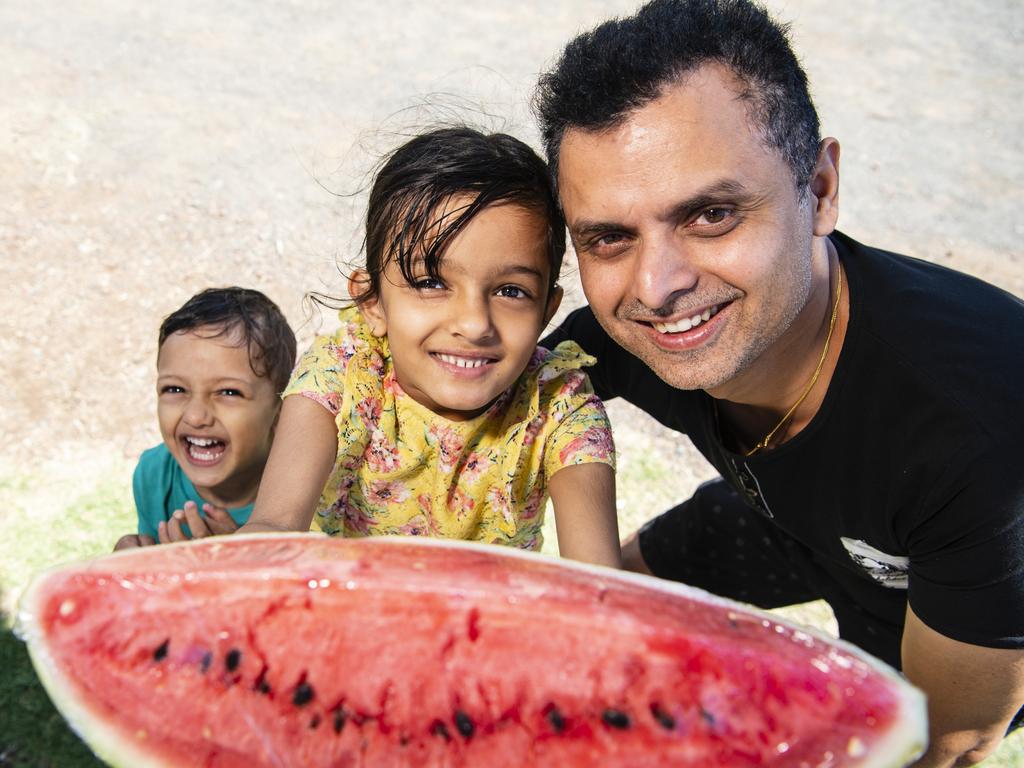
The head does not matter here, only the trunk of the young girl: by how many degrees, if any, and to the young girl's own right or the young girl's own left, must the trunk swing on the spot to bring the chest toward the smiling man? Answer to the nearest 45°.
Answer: approximately 90° to the young girl's own left

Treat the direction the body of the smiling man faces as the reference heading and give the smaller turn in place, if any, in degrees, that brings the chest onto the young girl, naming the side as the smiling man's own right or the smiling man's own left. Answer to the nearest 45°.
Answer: approximately 45° to the smiling man's own right

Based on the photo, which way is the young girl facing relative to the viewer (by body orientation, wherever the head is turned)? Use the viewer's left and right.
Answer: facing the viewer

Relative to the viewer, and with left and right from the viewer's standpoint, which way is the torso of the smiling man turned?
facing the viewer and to the left of the viewer

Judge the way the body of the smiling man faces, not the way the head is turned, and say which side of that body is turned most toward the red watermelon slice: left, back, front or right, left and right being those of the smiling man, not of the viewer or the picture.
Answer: front

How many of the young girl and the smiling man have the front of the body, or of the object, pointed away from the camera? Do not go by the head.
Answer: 0
